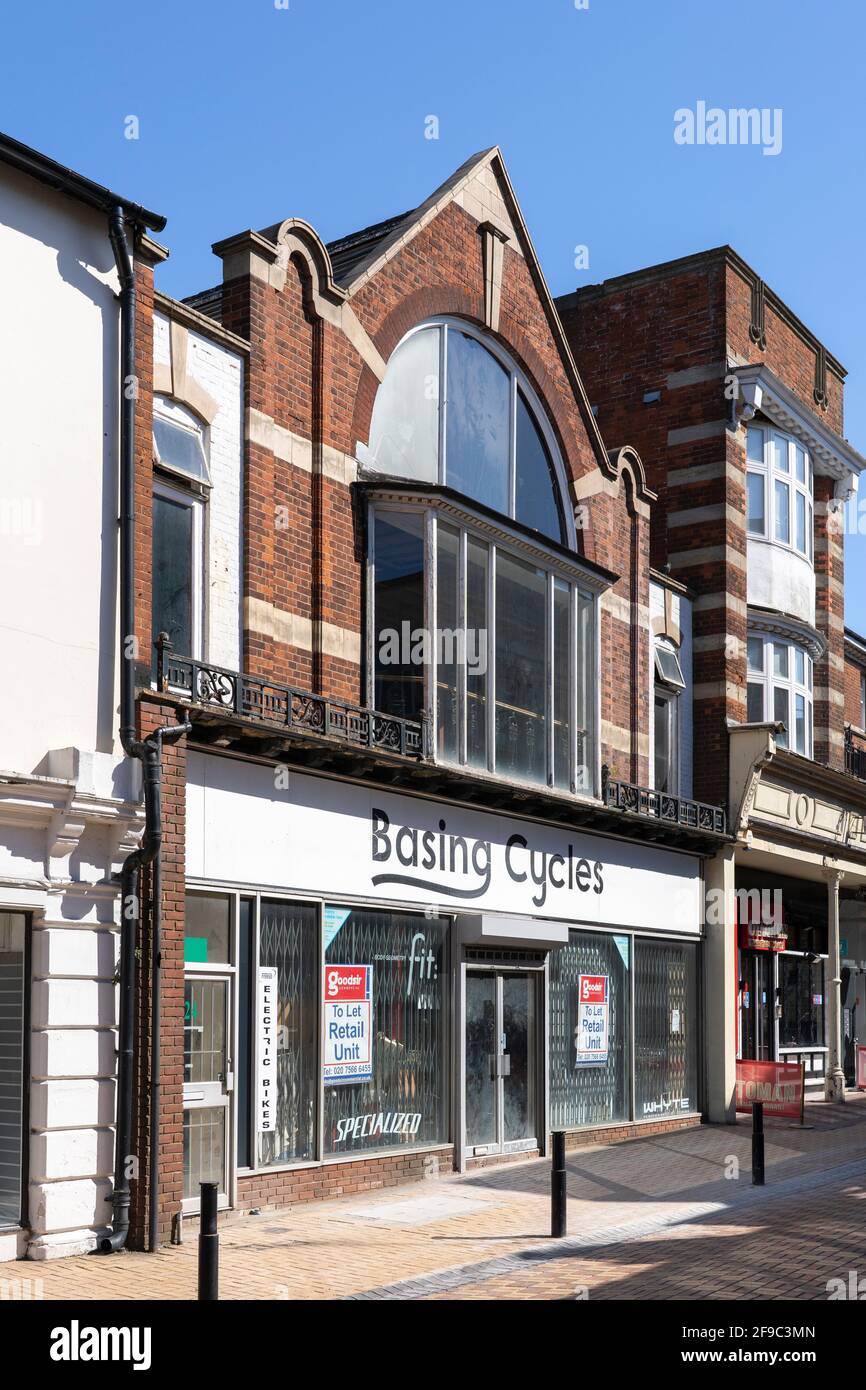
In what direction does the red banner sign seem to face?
toward the camera

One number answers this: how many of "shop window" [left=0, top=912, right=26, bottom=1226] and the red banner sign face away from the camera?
0

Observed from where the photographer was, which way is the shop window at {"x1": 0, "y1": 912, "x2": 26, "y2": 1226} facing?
facing the viewer and to the right of the viewer

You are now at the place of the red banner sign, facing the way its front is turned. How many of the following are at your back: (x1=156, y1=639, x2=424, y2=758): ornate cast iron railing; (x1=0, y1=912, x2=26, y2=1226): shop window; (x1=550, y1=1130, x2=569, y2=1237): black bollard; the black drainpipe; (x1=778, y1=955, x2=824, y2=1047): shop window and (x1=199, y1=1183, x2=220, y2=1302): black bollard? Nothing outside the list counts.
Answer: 1

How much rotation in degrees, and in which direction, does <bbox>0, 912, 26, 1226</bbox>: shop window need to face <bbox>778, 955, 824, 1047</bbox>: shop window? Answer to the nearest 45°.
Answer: approximately 90° to its left

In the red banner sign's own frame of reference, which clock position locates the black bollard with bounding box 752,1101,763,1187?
The black bollard is roughly at 12 o'clock from the red banner sign.

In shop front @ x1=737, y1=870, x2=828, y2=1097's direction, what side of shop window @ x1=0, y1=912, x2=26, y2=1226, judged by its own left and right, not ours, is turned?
left
